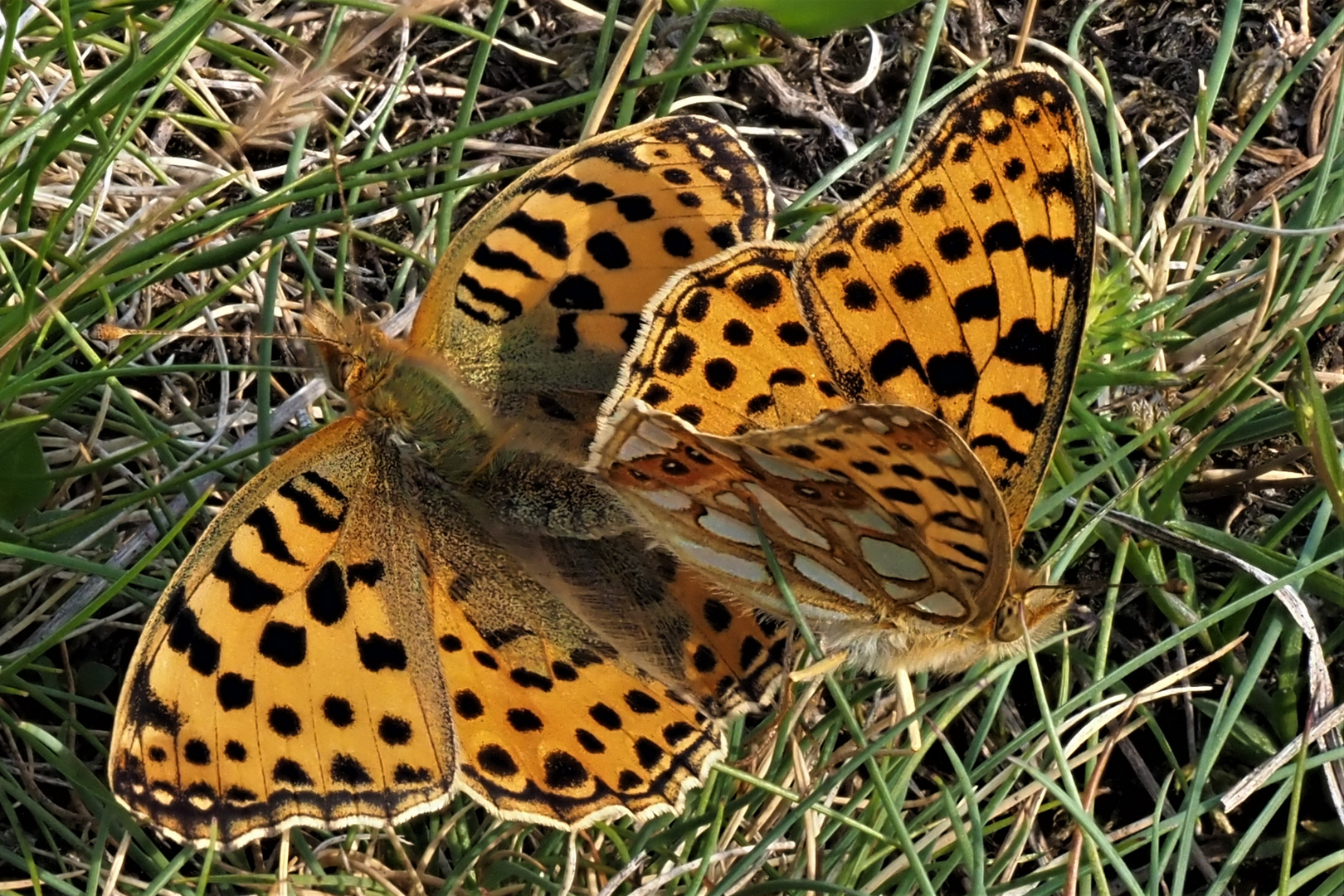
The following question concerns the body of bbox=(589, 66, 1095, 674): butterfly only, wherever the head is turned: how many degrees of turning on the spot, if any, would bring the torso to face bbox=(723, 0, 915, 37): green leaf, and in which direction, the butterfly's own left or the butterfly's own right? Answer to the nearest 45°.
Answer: approximately 90° to the butterfly's own left

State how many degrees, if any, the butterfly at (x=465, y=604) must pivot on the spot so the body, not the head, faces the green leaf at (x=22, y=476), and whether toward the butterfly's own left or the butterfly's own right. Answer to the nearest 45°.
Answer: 0° — it already faces it

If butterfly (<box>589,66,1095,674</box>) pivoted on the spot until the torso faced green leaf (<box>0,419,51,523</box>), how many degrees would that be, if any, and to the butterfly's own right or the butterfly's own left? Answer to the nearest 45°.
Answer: approximately 180°

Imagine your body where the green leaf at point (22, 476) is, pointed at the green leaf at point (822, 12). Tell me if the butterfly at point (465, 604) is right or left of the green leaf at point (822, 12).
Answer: right

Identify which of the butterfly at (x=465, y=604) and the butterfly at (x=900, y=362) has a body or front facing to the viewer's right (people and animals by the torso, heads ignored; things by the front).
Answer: the butterfly at (x=900, y=362)

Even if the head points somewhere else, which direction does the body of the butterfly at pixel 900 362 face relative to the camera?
to the viewer's right

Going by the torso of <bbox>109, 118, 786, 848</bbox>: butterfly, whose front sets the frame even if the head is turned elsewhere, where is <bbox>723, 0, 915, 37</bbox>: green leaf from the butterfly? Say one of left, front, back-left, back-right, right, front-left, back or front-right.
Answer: right

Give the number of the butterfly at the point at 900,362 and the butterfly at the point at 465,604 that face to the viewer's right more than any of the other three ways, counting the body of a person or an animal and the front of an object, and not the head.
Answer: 1

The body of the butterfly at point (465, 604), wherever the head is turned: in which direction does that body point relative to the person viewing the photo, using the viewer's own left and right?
facing away from the viewer and to the left of the viewer

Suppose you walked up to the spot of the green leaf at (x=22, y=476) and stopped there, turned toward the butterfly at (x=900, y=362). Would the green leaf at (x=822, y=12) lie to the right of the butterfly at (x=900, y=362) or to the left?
left
